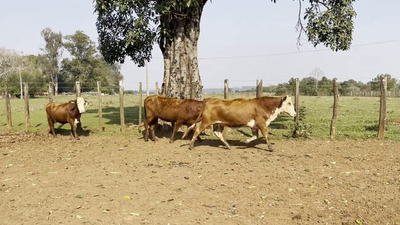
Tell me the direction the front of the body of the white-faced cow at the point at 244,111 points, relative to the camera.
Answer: to the viewer's right

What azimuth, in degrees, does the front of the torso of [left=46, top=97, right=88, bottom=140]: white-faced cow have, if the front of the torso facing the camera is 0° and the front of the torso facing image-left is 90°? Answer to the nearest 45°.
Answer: approximately 315°

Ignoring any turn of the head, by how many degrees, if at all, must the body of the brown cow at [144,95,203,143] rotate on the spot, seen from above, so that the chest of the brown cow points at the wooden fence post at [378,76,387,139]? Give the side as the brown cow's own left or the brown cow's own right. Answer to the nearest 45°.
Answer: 0° — it already faces it

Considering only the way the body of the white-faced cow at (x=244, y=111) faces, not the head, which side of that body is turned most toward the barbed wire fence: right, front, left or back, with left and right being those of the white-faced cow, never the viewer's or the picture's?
left

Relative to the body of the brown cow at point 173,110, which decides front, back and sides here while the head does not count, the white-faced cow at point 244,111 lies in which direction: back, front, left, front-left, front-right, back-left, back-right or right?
front-right

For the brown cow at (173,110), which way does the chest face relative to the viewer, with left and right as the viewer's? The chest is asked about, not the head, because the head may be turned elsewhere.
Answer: facing to the right of the viewer

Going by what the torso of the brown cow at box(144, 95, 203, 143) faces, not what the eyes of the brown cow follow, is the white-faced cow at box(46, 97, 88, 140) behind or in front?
behind

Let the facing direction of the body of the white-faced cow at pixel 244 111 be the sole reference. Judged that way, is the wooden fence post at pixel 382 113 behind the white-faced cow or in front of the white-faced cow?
in front

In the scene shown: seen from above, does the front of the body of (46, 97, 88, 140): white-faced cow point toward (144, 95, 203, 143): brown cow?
yes
